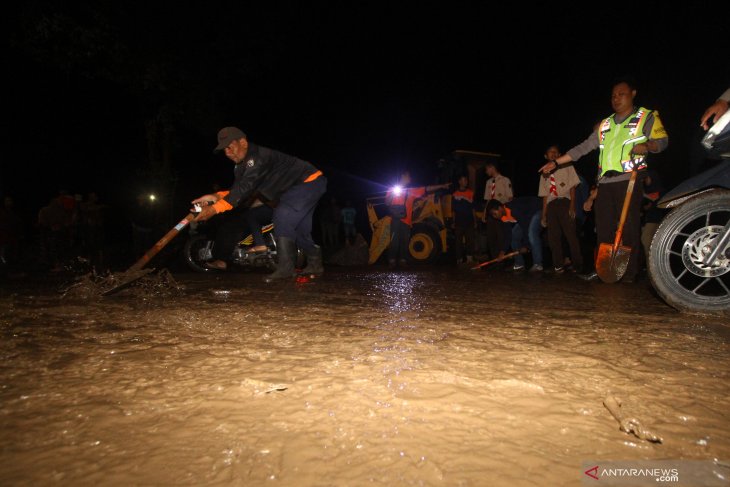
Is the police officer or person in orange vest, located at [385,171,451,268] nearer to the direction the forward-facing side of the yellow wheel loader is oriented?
the person in orange vest

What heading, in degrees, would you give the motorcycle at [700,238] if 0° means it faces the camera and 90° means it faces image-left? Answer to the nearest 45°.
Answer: approximately 90°

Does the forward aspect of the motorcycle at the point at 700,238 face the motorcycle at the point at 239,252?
yes

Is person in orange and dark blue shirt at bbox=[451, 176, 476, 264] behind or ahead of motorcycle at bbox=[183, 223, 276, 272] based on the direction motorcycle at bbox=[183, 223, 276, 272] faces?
behind

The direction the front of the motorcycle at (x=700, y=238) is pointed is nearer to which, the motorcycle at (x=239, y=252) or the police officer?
the motorcycle

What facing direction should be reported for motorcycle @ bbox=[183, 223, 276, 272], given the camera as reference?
facing to the left of the viewer

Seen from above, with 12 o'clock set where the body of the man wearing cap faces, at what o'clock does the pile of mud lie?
The pile of mud is roughly at 11 o'clock from the man wearing cap.

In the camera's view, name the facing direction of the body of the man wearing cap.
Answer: to the viewer's left

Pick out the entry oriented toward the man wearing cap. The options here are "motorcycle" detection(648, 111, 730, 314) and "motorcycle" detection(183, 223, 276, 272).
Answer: "motorcycle" detection(648, 111, 730, 314)
